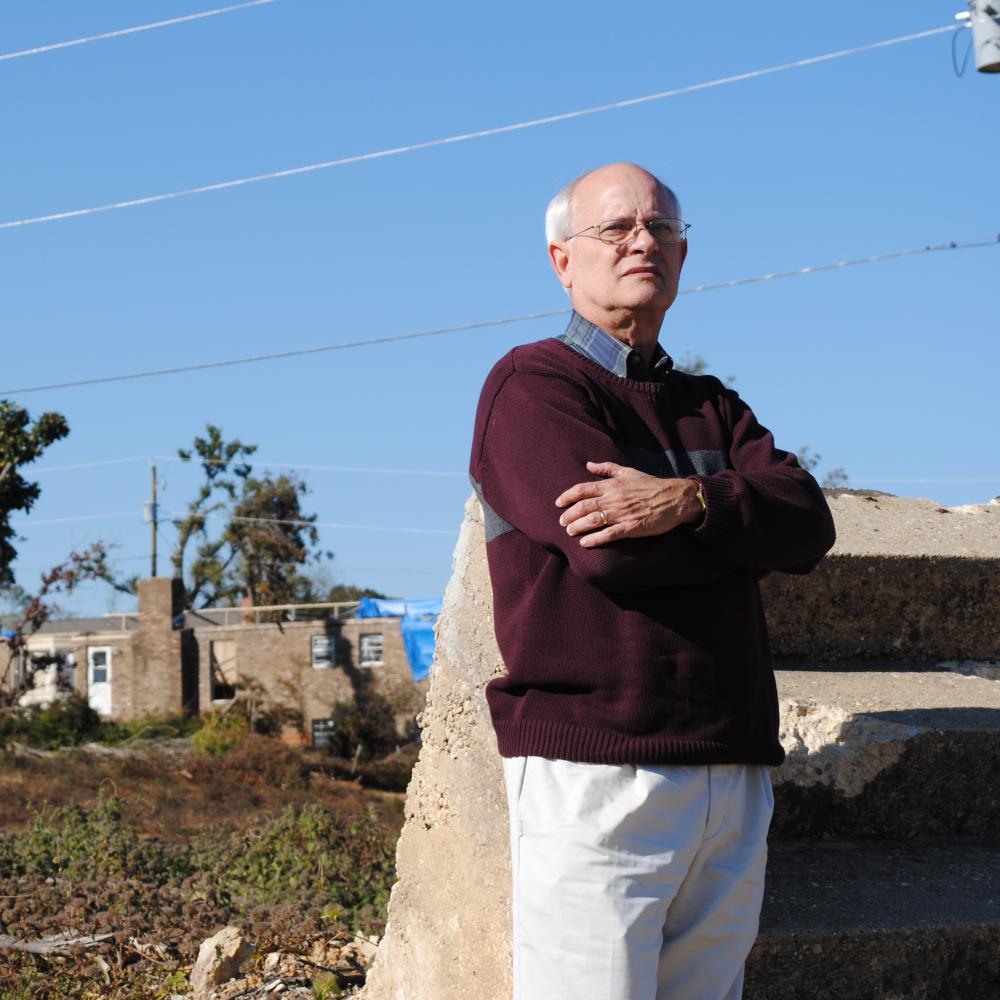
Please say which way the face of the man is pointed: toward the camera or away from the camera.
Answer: toward the camera

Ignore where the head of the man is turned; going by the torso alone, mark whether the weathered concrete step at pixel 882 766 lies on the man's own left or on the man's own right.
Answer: on the man's own left

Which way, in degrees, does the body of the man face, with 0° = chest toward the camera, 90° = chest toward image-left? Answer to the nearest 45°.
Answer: approximately 315°

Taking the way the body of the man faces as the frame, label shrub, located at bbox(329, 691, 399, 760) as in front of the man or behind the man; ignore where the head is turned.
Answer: behind

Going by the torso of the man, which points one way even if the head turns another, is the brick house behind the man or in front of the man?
behind

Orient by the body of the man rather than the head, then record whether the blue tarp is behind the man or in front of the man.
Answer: behind

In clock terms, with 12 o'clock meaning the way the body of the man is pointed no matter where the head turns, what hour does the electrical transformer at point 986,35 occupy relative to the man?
The electrical transformer is roughly at 8 o'clock from the man.

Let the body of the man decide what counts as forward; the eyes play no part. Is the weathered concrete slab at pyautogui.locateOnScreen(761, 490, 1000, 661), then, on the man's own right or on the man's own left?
on the man's own left

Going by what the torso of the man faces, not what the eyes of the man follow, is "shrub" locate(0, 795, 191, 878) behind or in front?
behind
